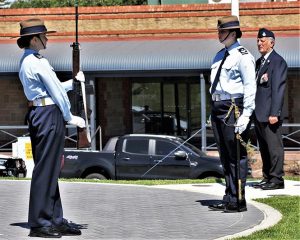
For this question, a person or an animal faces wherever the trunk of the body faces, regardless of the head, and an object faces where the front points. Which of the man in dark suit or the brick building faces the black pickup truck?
the brick building

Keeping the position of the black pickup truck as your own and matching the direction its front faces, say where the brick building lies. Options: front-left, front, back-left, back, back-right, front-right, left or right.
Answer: left

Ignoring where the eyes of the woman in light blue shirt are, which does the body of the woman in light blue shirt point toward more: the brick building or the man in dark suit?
the man in dark suit

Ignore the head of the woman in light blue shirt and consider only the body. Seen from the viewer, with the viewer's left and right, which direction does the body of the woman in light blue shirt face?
facing to the right of the viewer

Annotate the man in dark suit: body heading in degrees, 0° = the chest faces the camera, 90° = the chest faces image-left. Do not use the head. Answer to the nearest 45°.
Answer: approximately 45°

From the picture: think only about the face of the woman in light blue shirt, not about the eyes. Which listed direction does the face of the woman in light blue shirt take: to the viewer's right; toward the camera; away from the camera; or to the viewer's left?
to the viewer's right

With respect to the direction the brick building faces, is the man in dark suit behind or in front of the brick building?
in front

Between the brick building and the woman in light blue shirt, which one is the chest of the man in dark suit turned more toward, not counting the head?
the woman in light blue shirt

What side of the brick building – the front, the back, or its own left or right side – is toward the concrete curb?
front

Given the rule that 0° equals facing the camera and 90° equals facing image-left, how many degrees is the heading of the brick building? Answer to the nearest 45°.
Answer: approximately 0°

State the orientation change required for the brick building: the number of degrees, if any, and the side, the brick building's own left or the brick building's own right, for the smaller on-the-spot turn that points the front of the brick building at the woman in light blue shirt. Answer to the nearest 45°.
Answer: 0° — it already faces them

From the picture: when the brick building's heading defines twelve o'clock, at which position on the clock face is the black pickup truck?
The black pickup truck is roughly at 12 o'clock from the brick building.

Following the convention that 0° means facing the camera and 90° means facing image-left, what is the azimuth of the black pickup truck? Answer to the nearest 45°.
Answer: approximately 270°

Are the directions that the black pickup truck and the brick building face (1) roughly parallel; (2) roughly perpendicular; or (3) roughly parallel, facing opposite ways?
roughly perpendicular
